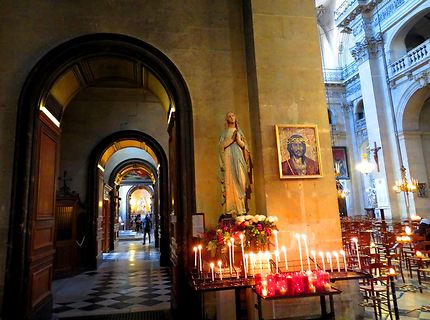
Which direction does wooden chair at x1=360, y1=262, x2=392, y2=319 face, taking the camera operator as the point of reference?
facing away from the viewer and to the left of the viewer

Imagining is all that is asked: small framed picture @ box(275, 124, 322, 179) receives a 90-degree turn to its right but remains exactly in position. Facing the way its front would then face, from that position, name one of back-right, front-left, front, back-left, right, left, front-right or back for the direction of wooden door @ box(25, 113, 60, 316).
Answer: front

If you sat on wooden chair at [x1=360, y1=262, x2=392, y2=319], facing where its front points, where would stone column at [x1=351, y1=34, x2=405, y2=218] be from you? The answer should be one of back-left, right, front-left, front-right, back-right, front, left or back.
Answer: front-right

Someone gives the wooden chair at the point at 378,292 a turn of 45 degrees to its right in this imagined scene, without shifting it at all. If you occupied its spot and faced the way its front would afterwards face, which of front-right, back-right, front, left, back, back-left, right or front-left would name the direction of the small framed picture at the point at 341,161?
front

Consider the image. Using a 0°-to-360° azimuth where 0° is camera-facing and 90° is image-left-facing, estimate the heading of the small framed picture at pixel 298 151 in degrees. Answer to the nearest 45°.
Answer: approximately 0°

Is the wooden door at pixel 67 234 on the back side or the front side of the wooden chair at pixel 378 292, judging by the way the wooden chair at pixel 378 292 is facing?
on the front side

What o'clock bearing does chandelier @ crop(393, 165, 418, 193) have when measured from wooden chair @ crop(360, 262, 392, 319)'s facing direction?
The chandelier is roughly at 2 o'clock from the wooden chair.

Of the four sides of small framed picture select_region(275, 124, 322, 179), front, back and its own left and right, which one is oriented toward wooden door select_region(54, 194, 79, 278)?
right

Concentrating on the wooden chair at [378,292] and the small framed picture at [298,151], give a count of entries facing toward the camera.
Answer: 1

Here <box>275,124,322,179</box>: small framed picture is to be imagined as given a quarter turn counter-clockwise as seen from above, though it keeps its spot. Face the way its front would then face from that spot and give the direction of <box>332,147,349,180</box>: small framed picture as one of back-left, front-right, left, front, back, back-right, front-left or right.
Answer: left
